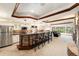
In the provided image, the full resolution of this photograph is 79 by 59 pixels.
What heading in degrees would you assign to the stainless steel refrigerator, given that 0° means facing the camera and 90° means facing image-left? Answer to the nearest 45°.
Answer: approximately 315°
